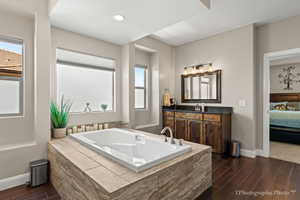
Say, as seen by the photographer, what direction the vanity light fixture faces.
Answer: facing the viewer and to the left of the viewer

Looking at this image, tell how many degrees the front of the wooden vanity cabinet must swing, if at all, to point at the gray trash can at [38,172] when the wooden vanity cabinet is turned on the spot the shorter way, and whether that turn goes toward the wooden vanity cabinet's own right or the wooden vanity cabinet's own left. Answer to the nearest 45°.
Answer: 0° — it already faces it

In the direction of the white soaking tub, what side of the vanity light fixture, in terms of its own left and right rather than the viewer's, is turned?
front

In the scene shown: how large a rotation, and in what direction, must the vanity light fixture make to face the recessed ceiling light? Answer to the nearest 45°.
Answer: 0° — it already faces it

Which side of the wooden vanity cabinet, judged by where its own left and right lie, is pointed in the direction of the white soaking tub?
front

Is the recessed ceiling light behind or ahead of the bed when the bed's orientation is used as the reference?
ahead

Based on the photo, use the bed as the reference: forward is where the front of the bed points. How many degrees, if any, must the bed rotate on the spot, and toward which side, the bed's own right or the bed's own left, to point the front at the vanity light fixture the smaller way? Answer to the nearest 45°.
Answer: approximately 45° to the bed's own right
